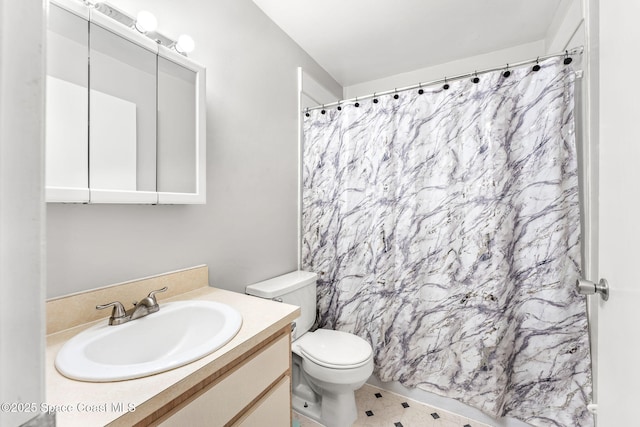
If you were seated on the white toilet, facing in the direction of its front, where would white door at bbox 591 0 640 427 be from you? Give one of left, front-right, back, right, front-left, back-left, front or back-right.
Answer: front

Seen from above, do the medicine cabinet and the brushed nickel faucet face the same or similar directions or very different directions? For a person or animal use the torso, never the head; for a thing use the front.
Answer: same or similar directions

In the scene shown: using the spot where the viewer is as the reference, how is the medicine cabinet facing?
facing the viewer and to the right of the viewer

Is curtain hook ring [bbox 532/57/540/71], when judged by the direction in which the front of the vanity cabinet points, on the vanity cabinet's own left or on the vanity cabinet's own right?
on the vanity cabinet's own left

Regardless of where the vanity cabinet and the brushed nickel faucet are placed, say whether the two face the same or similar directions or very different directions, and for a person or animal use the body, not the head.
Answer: same or similar directions

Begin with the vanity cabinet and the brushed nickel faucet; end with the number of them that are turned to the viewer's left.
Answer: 0

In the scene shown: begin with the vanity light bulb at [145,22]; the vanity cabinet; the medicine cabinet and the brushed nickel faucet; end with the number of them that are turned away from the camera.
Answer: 0

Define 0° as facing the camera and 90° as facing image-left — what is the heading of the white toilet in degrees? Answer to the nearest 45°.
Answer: approximately 315°

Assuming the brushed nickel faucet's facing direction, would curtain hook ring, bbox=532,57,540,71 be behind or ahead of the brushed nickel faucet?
ahead

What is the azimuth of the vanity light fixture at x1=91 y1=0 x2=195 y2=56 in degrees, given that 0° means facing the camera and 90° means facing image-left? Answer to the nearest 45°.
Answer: approximately 315°

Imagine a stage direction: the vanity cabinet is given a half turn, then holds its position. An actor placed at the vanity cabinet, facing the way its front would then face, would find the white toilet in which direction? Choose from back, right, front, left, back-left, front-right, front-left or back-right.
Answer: right

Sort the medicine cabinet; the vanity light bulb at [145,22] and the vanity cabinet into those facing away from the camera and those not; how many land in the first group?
0

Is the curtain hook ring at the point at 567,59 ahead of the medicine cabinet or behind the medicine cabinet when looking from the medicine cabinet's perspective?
ahead
